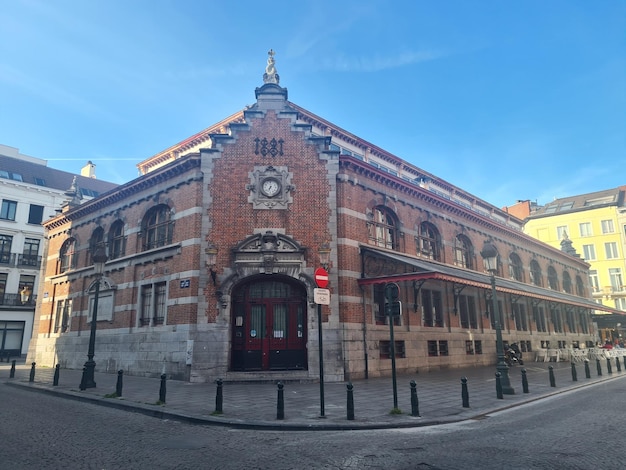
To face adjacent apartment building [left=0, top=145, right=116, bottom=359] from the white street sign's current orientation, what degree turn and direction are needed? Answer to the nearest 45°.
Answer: approximately 135° to its right

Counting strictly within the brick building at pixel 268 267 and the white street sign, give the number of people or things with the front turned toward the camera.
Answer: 2

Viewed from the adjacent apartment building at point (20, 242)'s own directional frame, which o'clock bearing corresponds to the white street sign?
The white street sign is roughly at 1 o'clock from the adjacent apartment building.

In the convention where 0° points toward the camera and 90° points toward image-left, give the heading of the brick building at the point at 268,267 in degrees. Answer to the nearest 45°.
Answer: approximately 0°

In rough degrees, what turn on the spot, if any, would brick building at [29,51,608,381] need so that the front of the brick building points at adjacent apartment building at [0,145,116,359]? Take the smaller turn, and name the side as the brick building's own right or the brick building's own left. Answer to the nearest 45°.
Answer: approximately 135° to the brick building's own right

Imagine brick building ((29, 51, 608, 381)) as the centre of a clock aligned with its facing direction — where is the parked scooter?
The parked scooter is roughly at 8 o'clock from the brick building.

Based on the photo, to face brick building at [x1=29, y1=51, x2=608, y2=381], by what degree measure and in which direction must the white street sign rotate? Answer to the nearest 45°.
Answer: approximately 180°
